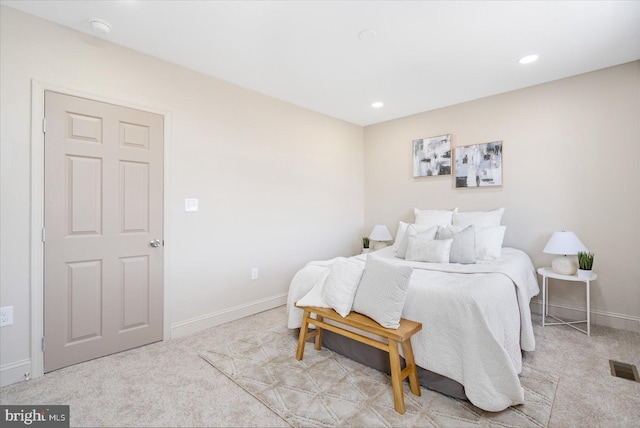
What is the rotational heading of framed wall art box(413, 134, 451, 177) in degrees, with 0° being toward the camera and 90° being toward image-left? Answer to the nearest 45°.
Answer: approximately 45°

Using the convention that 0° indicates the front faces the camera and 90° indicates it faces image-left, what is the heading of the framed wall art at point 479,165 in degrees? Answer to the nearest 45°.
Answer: approximately 45°

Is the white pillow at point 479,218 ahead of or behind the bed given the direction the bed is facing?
behind
